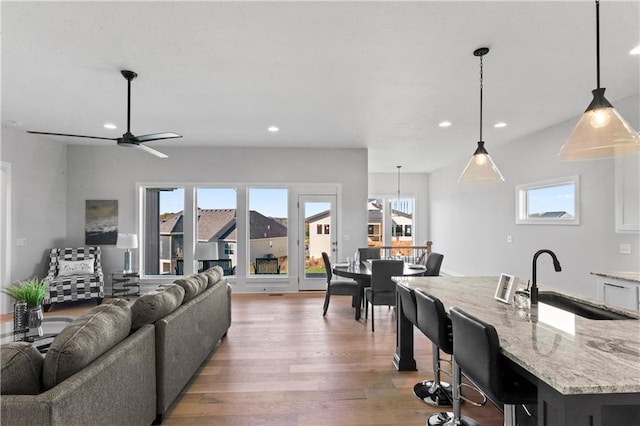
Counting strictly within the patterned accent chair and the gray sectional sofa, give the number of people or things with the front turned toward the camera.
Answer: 1

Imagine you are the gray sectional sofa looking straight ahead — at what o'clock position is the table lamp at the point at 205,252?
The table lamp is roughly at 2 o'clock from the gray sectional sofa.

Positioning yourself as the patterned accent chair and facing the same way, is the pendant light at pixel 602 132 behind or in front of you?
in front

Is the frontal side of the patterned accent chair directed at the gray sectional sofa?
yes

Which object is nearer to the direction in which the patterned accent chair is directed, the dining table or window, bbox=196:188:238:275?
the dining table

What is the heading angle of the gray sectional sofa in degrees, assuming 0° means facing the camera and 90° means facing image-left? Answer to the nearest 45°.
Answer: approximately 135°
